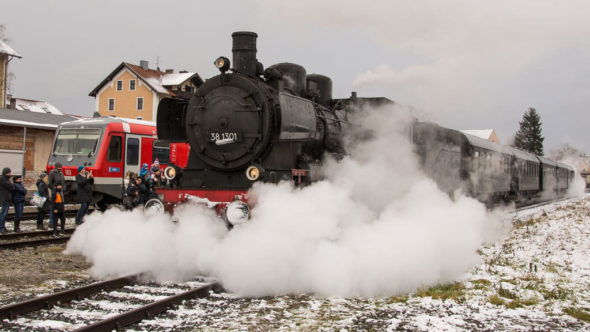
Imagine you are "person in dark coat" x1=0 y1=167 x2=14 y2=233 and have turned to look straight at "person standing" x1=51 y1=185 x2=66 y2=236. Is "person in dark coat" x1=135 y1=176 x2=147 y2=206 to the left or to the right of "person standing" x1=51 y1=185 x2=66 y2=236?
left

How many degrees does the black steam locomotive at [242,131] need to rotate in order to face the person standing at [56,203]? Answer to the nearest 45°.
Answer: approximately 90° to its right

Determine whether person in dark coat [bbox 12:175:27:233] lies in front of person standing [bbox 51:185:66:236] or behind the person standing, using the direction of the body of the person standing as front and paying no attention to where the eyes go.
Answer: behind

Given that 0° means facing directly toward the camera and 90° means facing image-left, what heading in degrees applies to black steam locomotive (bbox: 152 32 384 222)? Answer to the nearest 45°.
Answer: approximately 45°

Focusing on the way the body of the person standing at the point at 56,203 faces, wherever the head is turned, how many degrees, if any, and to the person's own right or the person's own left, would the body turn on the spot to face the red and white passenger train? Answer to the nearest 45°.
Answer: approximately 180°

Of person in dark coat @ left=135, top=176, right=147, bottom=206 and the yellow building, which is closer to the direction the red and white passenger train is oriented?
the person in dark coat

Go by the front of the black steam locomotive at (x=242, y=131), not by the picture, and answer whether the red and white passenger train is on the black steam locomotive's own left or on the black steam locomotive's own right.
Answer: on the black steam locomotive's own right
